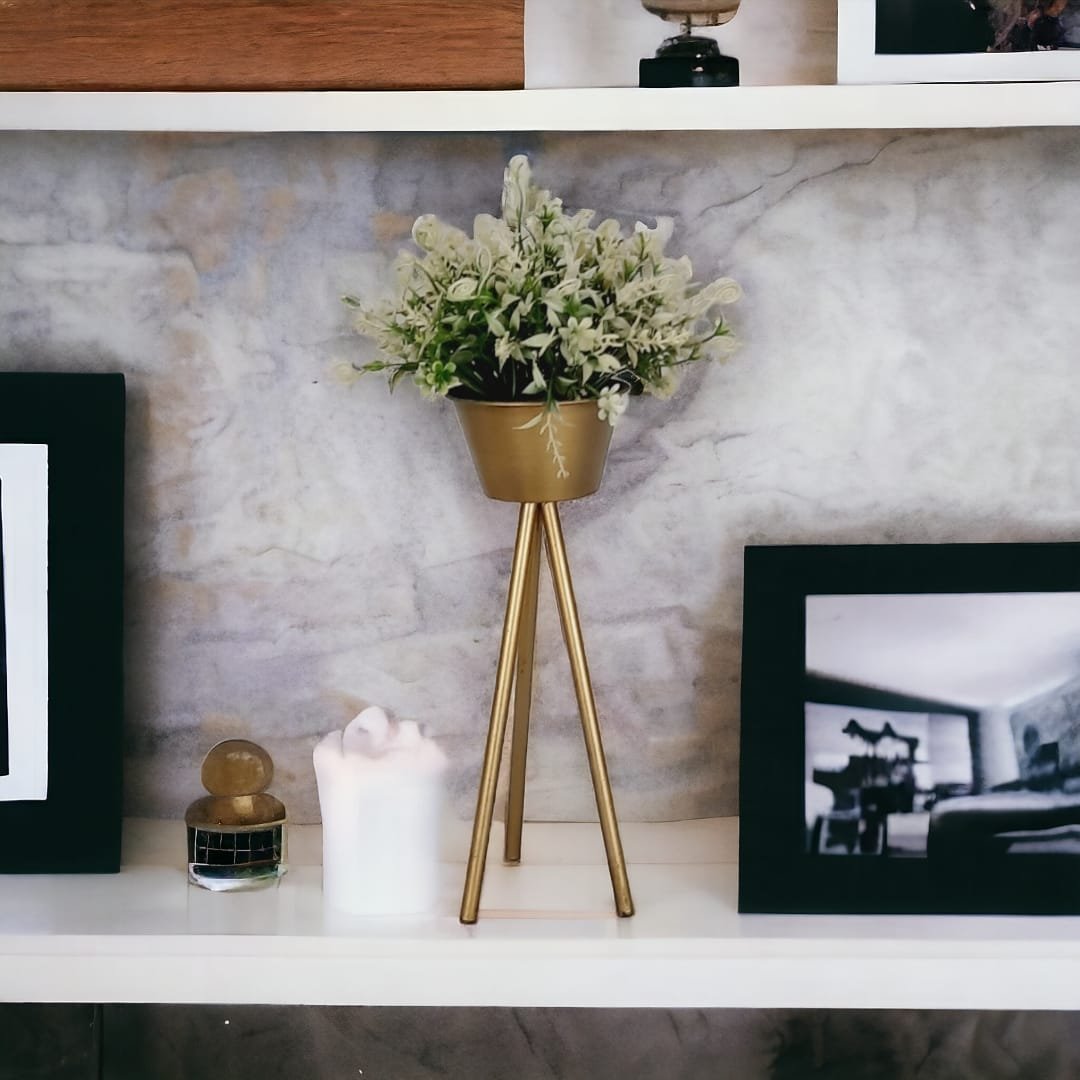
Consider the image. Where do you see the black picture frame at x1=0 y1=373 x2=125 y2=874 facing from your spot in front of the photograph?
facing the viewer

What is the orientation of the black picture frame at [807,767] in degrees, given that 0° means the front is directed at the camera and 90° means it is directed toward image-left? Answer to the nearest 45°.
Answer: approximately 0°

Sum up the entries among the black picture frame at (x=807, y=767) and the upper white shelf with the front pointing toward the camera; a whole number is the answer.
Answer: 2

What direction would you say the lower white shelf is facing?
toward the camera

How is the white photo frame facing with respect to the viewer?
toward the camera
